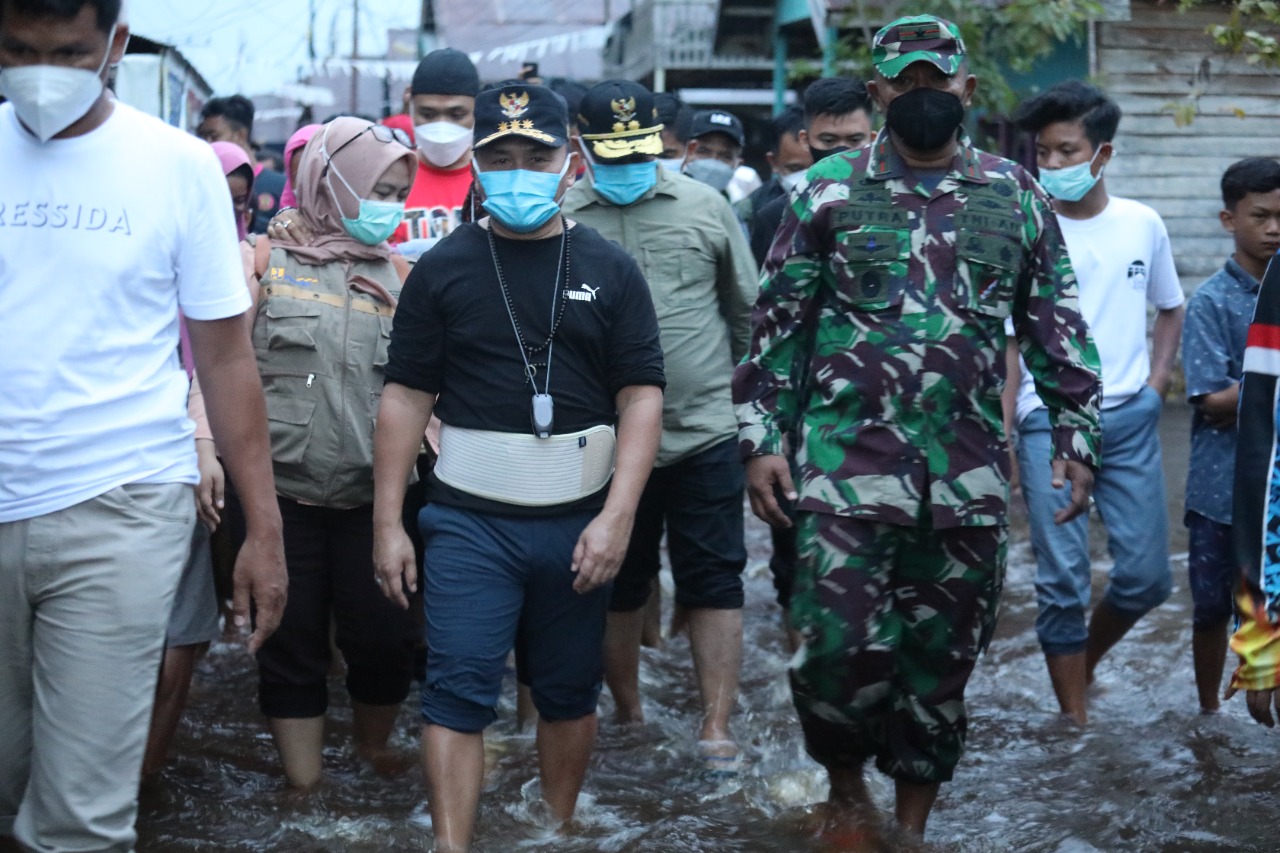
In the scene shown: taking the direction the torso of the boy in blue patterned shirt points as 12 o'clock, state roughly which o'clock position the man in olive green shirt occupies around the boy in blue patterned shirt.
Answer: The man in olive green shirt is roughly at 4 o'clock from the boy in blue patterned shirt.

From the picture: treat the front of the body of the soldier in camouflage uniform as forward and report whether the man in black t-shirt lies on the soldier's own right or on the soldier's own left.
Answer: on the soldier's own right

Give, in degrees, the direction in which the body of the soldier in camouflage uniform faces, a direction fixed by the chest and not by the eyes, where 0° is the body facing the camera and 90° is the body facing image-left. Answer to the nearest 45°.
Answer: approximately 0°

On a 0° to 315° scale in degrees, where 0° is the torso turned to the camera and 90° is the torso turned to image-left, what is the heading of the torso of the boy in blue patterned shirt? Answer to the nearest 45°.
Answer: approximately 315°

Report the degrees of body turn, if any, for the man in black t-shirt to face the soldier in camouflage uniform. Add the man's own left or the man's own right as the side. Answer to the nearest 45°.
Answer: approximately 90° to the man's own left

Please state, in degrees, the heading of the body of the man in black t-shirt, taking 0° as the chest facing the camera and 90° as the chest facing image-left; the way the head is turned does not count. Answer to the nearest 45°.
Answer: approximately 0°

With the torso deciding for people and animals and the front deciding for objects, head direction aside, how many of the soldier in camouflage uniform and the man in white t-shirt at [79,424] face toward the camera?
2

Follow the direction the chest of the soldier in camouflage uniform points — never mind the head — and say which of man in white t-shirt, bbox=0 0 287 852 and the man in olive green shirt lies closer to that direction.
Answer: the man in white t-shirt

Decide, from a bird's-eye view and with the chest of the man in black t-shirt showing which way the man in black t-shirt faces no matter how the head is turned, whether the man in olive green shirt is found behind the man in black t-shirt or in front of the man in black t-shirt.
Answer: behind
